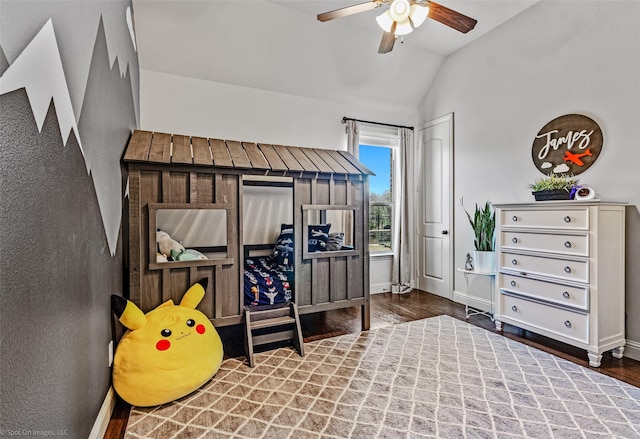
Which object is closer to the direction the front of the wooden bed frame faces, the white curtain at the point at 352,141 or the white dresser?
the white dresser

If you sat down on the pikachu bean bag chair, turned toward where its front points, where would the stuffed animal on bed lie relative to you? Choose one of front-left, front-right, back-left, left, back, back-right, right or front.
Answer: back-left

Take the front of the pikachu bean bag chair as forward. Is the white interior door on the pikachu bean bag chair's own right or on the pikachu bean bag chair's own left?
on the pikachu bean bag chair's own left

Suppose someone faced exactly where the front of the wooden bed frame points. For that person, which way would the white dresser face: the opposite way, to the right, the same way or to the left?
to the right

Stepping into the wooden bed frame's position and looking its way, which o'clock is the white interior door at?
The white interior door is roughly at 8 o'clock from the wooden bed frame.

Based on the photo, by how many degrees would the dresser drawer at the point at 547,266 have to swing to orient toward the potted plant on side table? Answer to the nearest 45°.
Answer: approximately 90° to its right

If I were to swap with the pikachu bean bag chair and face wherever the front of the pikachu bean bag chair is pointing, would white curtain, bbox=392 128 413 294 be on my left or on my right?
on my left

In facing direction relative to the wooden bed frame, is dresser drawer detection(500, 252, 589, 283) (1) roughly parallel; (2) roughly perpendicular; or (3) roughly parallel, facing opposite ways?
roughly perpendicular

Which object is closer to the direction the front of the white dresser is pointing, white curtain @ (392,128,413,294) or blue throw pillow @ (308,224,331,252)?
the blue throw pillow

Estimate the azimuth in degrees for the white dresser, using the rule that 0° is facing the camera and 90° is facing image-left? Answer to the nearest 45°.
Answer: approximately 45°

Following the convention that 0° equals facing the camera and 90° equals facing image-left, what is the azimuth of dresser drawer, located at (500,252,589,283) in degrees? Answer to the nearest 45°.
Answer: approximately 45°

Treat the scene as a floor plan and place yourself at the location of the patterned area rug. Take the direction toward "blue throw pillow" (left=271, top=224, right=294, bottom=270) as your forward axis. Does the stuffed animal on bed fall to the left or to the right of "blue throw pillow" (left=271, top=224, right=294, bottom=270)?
left
